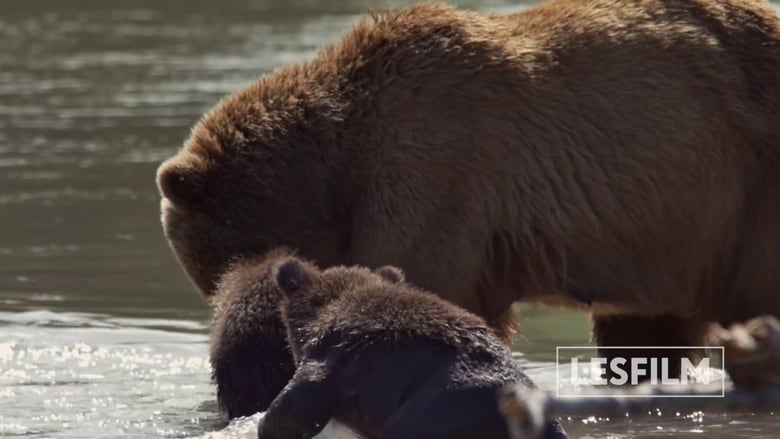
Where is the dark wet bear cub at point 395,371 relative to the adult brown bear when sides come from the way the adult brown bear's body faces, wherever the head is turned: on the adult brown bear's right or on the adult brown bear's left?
on the adult brown bear's left

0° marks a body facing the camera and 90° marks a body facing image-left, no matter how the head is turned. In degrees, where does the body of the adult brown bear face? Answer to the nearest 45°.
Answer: approximately 90°

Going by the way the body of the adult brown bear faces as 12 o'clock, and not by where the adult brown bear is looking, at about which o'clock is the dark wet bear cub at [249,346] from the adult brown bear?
The dark wet bear cub is roughly at 11 o'clock from the adult brown bear.

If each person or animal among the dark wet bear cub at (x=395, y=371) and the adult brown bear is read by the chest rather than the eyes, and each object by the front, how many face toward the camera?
0

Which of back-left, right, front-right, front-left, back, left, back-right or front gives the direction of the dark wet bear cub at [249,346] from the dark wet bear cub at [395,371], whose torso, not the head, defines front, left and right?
front

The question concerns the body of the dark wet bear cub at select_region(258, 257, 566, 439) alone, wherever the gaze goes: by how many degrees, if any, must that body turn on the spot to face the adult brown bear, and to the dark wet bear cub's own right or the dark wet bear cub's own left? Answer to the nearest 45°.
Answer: approximately 90° to the dark wet bear cub's own right

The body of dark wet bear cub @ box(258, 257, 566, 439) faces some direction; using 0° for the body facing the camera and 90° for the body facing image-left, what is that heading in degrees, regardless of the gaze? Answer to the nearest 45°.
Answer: approximately 135°
